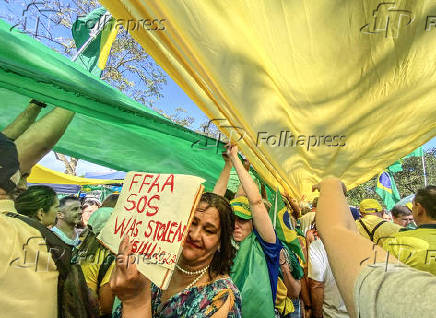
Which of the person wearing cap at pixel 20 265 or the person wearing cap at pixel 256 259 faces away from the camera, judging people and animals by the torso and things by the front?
the person wearing cap at pixel 20 265

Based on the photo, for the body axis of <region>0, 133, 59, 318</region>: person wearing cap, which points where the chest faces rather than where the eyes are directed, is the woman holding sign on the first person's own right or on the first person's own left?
on the first person's own right

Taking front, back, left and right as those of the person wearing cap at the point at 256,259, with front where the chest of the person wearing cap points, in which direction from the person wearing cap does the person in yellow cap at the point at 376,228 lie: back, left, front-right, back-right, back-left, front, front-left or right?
back

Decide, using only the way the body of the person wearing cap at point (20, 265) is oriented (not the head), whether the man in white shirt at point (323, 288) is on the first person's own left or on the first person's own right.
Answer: on the first person's own right

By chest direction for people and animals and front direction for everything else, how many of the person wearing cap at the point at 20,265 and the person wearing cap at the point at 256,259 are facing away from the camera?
1

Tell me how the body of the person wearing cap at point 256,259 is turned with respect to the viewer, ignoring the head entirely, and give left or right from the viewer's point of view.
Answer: facing the viewer and to the left of the viewer

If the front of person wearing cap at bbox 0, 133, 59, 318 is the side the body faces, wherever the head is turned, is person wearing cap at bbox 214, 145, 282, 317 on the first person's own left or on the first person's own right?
on the first person's own right

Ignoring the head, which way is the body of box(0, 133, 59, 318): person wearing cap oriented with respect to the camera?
away from the camera
